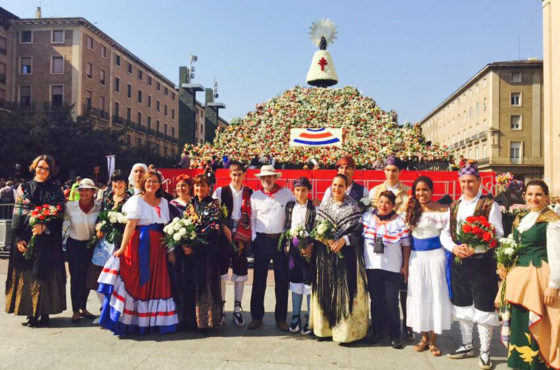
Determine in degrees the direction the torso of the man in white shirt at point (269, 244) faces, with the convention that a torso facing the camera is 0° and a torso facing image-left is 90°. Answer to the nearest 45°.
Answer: approximately 0°

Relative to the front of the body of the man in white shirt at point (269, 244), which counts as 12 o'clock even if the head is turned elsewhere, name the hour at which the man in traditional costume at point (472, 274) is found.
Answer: The man in traditional costume is roughly at 10 o'clock from the man in white shirt.

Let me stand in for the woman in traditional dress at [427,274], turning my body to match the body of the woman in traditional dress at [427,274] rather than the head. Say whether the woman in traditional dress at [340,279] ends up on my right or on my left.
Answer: on my right

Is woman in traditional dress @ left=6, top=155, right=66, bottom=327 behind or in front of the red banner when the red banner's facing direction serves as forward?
in front

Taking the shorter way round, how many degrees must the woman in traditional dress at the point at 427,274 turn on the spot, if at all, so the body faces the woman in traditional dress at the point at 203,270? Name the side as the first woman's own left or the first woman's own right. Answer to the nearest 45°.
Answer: approximately 90° to the first woman's own right

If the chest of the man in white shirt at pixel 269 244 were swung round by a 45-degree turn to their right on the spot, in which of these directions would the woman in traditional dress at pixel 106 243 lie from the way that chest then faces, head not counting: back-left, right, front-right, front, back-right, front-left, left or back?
front-right

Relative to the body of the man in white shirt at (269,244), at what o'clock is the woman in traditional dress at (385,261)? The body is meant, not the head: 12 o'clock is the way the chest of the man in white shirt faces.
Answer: The woman in traditional dress is roughly at 10 o'clock from the man in white shirt.

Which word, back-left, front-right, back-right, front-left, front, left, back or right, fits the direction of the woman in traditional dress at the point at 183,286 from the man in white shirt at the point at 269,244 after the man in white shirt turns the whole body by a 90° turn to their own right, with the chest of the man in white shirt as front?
front

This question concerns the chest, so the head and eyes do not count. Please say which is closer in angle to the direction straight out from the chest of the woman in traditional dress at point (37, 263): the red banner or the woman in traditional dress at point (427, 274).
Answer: the woman in traditional dress

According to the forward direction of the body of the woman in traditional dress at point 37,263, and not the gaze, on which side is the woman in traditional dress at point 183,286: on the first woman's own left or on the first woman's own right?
on the first woman's own left
